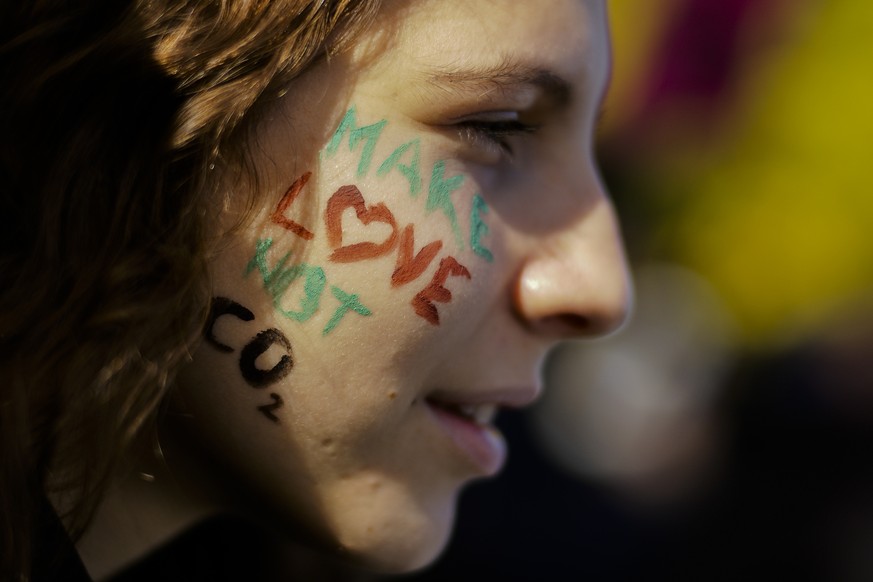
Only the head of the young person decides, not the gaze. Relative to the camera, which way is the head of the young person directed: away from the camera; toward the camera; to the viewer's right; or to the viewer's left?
to the viewer's right
